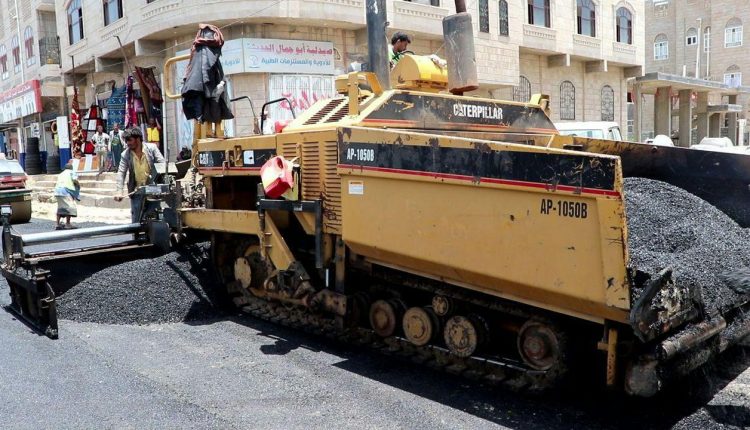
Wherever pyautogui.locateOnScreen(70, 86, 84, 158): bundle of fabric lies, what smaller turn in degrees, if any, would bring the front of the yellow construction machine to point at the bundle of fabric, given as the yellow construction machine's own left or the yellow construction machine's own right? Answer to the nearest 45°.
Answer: approximately 180°

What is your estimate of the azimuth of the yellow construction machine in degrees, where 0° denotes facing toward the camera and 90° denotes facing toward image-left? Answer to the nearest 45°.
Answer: approximately 315°

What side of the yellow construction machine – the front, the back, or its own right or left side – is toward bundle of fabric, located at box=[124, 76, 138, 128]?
back

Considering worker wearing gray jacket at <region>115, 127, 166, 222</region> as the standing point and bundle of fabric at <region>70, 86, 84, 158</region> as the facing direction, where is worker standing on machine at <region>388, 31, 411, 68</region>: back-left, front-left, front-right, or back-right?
back-right

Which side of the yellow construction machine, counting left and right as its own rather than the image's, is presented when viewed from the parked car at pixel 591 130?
left

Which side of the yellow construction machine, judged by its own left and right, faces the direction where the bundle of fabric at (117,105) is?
back

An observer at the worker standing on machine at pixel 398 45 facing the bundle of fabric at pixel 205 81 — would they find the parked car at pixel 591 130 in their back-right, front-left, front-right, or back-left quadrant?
back-right

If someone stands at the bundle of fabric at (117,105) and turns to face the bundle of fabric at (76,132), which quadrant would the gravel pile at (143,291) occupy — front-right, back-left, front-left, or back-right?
back-left

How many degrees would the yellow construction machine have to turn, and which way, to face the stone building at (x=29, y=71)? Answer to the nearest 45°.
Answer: approximately 180°

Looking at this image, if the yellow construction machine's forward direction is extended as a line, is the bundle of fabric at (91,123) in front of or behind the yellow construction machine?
behind

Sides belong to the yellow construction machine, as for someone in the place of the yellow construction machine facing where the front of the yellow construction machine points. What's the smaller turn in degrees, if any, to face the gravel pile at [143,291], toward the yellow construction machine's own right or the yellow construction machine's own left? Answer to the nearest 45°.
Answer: approximately 180°
